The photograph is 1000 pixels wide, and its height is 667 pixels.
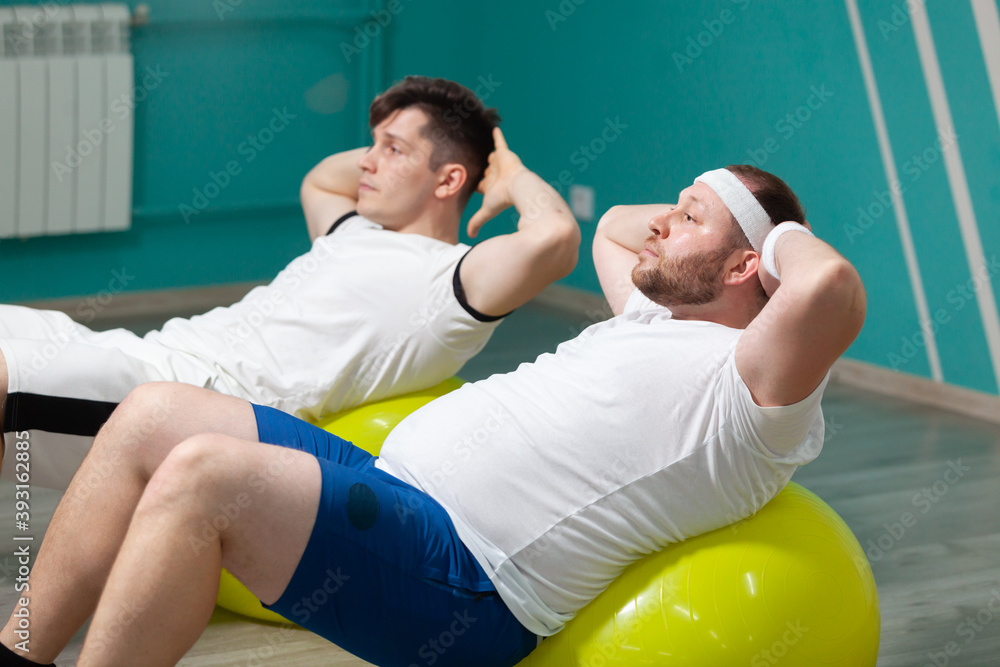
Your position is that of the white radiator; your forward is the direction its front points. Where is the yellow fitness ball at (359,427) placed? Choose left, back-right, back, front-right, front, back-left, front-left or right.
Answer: front

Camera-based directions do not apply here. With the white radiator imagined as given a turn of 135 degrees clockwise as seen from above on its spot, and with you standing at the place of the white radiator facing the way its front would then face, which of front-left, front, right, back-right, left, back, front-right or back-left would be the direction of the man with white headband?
back-left

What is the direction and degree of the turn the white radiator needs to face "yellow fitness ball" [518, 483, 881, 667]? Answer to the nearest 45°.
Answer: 0° — it already faces it

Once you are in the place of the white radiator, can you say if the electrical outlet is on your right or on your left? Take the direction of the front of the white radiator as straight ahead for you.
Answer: on your left

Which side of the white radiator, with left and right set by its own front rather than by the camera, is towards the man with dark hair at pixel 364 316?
front

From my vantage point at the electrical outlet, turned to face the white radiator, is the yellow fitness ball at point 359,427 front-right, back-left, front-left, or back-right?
front-left

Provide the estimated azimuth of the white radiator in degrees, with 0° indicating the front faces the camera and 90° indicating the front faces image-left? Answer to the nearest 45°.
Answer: approximately 0°

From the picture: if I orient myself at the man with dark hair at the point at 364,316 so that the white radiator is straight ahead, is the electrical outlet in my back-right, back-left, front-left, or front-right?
front-right
